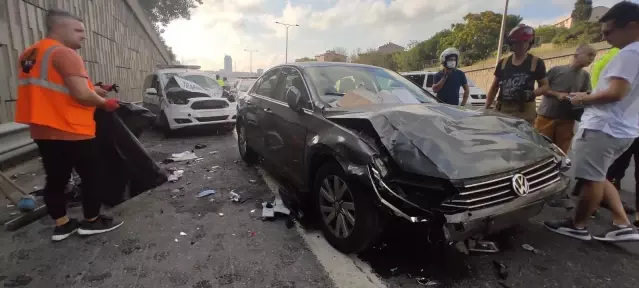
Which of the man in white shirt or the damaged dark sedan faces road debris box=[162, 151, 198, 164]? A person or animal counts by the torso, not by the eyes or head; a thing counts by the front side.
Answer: the man in white shirt

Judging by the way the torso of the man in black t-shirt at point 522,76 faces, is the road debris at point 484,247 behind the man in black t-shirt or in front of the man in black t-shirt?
in front

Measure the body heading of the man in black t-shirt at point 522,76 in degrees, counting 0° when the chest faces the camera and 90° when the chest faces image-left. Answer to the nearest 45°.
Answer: approximately 0°

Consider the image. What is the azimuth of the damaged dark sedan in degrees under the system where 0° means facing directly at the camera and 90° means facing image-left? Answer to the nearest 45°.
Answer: approximately 315°

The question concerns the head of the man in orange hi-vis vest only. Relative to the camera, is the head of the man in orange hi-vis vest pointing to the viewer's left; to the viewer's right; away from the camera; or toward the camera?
to the viewer's right

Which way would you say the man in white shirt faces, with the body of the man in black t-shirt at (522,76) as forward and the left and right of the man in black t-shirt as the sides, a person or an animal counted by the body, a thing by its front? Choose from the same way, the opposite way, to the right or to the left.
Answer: to the right

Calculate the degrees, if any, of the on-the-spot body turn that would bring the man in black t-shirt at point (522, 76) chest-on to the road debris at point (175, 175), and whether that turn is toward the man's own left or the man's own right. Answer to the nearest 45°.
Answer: approximately 90° to the man's own right

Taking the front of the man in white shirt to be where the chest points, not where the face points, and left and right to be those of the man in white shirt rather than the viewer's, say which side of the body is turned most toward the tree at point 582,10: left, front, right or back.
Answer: right

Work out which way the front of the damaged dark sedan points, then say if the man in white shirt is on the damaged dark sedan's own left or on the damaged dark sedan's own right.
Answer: on the damaged dark sedan's own left

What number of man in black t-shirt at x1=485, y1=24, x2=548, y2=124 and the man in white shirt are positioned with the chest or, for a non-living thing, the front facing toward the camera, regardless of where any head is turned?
1

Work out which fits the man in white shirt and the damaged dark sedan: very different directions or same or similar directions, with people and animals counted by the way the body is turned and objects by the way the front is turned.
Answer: very different directions

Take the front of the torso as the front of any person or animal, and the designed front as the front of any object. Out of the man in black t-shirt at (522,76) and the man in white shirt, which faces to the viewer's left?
the man in white shirt

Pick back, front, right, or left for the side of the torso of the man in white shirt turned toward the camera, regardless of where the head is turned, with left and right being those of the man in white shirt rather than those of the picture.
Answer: left

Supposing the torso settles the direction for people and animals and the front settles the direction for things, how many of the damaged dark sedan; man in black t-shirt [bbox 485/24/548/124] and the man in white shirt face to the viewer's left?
1

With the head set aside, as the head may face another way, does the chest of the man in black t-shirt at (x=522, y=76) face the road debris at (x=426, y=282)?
yes

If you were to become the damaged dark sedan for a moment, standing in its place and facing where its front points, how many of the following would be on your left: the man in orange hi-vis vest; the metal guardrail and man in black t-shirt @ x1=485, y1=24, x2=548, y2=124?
1

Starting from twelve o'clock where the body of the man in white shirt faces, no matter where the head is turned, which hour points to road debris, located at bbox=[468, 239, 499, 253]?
The road debris is roughly at 10 o'clock from the man in white shirt.
